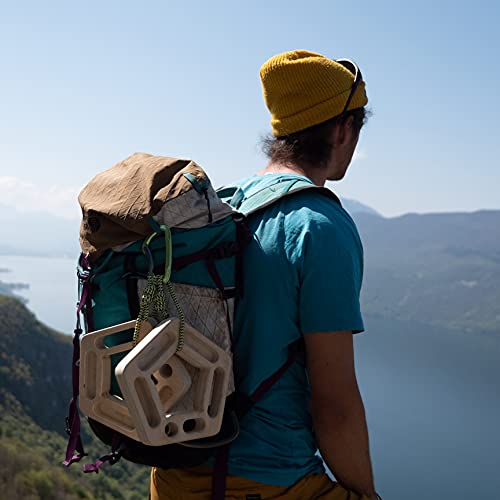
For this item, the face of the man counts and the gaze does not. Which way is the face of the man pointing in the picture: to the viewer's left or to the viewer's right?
to the viewer's right

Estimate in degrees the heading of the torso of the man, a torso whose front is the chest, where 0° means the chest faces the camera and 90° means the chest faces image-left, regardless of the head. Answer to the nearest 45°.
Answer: approximately 225°
